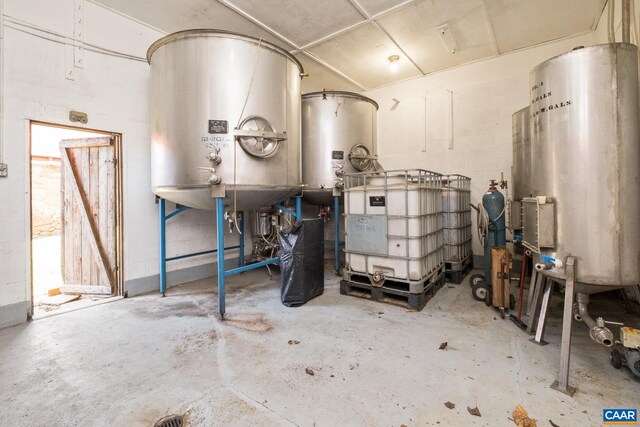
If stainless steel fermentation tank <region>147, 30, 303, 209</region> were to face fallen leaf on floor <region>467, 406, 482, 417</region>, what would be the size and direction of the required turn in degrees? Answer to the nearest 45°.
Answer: approximately 45° to its left

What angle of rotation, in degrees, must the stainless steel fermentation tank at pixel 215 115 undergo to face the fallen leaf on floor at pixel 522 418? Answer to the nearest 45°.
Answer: approximately 45° to its left

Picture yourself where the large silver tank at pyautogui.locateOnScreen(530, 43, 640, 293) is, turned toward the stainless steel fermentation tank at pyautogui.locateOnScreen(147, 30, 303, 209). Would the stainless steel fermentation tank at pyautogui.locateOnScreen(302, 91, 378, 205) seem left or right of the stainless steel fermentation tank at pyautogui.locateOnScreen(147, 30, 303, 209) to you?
right

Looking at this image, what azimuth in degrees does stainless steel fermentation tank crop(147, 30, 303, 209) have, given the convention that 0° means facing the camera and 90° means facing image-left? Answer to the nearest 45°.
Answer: approximately 0°

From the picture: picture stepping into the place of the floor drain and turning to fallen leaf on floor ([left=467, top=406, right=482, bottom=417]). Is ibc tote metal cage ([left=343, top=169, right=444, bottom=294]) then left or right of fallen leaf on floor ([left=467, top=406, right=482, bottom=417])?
left

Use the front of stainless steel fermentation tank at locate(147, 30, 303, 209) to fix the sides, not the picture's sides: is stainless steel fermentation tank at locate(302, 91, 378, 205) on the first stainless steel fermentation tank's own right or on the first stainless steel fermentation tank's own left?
on the first stainless steel fermentation tank's own left

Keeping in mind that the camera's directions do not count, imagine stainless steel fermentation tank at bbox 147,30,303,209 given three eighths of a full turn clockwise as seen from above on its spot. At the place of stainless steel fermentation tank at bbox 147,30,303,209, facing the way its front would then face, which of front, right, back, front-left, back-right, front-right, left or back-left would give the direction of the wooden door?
front

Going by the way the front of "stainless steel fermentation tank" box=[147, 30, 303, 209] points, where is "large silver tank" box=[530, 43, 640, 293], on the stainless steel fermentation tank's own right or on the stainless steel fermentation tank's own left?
on the stainless steel fermentation tank's own left
